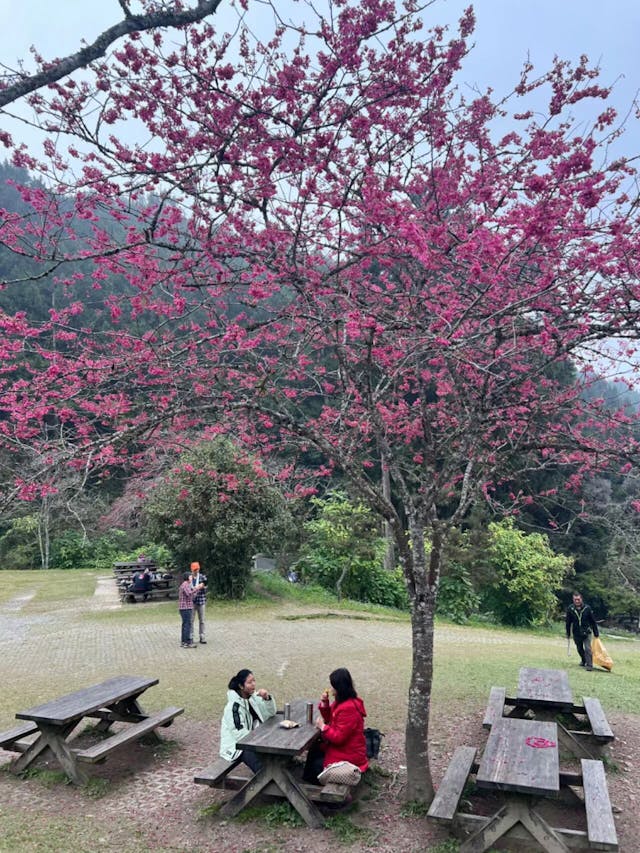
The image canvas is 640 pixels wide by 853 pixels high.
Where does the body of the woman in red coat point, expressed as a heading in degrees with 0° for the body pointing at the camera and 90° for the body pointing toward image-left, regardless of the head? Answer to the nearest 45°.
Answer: approximately 90°

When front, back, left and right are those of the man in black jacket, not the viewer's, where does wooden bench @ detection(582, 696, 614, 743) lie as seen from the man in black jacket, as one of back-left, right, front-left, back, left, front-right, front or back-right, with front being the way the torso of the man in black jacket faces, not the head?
front

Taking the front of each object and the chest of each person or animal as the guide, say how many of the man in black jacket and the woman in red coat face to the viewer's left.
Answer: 1

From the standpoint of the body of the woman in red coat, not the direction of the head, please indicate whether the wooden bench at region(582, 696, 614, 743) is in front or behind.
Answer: behind

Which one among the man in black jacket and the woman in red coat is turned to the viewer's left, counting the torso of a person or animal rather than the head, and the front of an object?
the woman in red coat

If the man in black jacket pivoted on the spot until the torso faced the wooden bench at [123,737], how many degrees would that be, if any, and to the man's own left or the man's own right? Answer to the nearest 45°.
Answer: approximately 45° to the man's own right

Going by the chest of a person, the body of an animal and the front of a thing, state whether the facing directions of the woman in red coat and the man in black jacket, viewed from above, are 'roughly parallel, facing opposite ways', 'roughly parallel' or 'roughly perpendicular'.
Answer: roughly perpendicular

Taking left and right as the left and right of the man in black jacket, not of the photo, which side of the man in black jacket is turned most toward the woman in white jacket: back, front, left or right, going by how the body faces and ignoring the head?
front

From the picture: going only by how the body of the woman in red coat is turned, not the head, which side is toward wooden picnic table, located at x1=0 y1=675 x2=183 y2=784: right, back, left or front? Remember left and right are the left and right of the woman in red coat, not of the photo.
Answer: front

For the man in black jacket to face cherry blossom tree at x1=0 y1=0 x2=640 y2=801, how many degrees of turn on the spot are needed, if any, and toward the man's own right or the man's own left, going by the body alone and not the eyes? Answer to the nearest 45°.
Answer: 0° — they already face it

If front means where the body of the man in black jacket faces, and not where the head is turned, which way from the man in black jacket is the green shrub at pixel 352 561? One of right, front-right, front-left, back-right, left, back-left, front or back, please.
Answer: back-right

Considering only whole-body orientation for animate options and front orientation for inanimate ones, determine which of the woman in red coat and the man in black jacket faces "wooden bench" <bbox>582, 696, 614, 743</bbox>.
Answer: the man in black jacket

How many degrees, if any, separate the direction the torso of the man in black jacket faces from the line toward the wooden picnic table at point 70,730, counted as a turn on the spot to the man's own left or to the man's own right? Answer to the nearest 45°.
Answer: approximately 45° to the man's own right

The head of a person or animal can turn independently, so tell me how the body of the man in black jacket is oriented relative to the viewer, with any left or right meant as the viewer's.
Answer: facing the viewer
